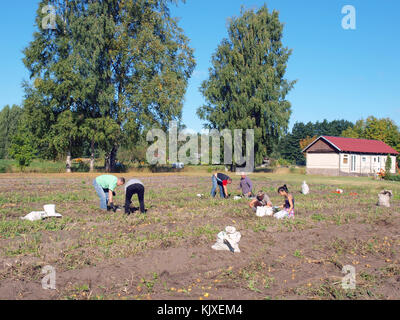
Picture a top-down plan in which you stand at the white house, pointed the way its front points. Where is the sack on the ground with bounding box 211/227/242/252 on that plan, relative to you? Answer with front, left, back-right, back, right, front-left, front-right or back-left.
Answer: front-right

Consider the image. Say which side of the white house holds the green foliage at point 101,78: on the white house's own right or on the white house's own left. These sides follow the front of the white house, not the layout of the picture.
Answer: on the white house's own right

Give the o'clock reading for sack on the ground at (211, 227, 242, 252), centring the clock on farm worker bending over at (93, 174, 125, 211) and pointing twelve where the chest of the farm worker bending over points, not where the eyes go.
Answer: The sack on the ground is roughly at 2 o'clock from the farm worker bending over.

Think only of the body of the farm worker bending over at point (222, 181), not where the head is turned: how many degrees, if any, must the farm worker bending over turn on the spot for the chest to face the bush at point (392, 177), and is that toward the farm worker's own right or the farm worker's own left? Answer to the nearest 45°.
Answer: approximately 45° to the farm worker's own left

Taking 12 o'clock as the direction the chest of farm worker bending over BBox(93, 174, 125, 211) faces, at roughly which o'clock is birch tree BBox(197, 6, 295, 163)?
The birch tree is roughly at 10 o'clock from the farm worker bending over.

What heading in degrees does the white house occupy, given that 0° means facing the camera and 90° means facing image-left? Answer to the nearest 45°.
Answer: approximately 315°

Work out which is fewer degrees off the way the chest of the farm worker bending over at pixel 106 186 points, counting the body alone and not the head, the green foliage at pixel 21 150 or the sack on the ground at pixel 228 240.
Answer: the sack on the ground

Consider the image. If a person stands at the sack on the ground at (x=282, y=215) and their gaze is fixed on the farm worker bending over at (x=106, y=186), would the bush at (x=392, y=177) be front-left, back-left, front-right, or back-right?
back-right

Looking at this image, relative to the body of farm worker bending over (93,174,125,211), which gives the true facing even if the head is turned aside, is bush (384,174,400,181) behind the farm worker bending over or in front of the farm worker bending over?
in front

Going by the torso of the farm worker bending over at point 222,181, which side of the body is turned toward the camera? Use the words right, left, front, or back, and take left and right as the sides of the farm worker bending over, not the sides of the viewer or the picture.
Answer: right

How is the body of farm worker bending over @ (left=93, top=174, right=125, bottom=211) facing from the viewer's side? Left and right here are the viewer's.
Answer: facing to the right of the viewer

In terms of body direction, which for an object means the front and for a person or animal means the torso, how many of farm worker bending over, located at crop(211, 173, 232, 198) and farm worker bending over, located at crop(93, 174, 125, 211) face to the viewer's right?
2

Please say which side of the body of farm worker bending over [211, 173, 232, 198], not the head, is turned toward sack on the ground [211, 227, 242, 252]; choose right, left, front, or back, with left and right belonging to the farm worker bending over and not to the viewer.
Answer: right

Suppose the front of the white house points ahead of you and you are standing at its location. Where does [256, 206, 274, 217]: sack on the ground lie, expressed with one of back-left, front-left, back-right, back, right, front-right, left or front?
front-right
